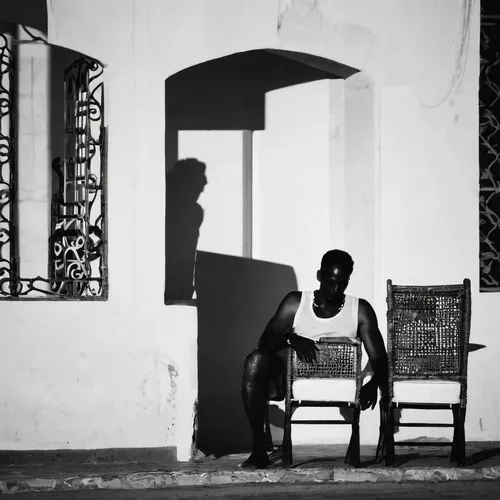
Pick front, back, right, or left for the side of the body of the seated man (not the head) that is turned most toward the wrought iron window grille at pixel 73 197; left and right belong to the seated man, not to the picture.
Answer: right

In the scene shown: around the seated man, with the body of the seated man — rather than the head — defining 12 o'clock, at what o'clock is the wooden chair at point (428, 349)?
The wooden chair is roughly at 9 o'clock from the seated man.
